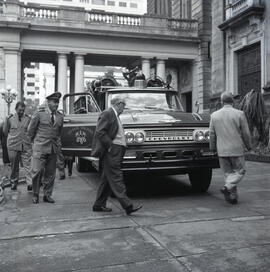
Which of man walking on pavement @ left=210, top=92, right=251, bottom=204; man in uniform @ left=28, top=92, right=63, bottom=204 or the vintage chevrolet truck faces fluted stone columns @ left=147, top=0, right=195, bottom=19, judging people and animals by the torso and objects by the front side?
the man walking on pavement

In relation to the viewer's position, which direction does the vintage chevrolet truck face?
facing the viewer and to the right of the viewer

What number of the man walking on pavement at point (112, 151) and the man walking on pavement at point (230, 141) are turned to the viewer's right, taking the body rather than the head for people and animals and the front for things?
1

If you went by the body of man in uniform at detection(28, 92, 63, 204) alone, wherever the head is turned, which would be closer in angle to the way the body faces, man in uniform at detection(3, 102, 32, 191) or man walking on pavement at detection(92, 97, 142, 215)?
the man walking on pavement

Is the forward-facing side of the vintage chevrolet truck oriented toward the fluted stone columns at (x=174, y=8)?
no

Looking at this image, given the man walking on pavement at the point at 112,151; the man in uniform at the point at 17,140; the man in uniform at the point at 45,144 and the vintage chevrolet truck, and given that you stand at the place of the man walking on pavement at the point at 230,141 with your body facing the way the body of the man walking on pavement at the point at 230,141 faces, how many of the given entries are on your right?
0

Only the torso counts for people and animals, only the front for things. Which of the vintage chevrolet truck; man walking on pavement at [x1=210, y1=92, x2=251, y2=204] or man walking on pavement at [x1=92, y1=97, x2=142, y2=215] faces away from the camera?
man walking on pavement at [x1=210, y1=92, x2=251, y2=204]

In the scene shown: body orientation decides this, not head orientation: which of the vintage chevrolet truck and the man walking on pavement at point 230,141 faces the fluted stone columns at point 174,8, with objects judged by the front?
the man walking on pavement

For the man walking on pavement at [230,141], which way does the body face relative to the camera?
away from the camera

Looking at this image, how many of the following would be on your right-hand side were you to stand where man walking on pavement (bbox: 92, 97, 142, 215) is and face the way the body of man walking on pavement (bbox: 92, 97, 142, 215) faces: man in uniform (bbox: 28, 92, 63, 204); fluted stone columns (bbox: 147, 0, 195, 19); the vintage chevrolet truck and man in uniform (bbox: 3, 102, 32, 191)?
0

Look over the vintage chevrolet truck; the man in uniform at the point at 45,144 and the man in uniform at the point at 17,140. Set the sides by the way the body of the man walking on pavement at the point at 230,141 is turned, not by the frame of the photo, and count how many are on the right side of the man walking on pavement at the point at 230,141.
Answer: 0

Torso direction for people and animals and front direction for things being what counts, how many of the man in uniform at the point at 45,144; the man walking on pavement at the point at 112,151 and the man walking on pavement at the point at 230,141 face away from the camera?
1

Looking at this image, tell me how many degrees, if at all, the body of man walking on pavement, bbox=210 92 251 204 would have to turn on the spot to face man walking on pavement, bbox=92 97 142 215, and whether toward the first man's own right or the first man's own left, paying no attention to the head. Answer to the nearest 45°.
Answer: approximately 135° to the first man's own left

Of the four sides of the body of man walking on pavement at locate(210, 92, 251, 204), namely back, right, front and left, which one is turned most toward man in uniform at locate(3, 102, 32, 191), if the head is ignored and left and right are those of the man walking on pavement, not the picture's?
left

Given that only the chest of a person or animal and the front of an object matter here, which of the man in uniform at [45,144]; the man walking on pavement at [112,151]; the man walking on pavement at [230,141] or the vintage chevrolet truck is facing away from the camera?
the man walking on pavement at [230,141]

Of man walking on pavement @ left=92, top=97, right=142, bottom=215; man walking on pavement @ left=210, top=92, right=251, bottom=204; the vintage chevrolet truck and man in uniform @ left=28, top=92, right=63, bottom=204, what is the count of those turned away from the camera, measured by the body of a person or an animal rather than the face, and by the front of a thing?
1

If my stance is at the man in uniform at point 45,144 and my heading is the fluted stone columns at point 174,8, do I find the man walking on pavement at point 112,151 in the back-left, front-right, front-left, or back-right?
back-right
